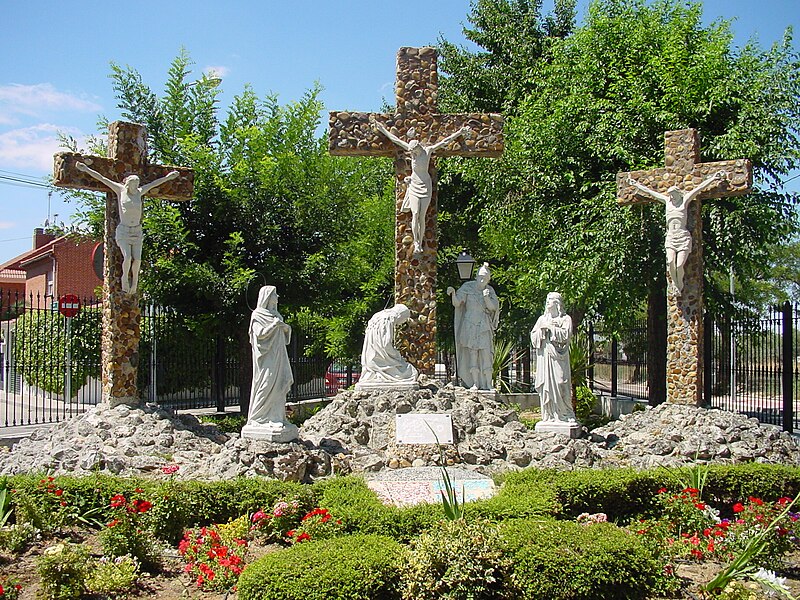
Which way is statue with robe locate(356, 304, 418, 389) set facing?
to the viewer's right

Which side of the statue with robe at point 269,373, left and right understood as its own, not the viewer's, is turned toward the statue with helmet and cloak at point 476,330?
left

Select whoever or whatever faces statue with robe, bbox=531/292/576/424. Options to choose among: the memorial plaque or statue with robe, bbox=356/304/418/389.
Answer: statue with robe, bbox=356/304/418/389

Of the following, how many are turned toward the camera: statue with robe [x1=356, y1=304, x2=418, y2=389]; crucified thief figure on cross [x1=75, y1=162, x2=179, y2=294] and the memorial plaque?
2

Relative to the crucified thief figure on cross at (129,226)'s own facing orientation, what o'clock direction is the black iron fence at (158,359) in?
The black iron fence is roughly at 6 o'clock from the crucified thief figure on cross.

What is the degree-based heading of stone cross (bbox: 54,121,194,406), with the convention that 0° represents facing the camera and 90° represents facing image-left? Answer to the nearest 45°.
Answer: approximately 315°

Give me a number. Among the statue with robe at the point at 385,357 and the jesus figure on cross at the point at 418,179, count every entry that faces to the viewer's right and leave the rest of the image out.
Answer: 1

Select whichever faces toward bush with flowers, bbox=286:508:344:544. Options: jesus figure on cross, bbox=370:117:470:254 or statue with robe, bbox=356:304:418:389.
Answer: the jesus figure on cross

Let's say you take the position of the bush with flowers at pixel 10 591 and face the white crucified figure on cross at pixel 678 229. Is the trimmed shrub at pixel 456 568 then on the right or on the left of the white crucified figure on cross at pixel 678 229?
right

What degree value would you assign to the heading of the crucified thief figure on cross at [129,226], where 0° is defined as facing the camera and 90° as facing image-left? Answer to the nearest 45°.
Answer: approximately 0°
